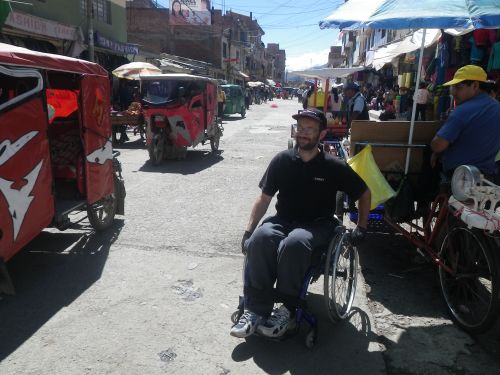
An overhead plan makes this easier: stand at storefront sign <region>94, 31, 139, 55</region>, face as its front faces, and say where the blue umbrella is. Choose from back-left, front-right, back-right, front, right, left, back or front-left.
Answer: front-right

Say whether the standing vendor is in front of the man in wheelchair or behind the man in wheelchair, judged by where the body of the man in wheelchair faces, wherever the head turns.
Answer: behind

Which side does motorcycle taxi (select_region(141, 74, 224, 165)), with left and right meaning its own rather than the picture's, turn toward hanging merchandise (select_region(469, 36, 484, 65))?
left

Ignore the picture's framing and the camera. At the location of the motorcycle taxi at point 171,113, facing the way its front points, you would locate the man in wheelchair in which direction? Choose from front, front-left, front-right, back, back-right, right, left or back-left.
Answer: front-left

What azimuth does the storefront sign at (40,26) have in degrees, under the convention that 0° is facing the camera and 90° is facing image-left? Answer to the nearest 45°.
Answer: approximately 315°

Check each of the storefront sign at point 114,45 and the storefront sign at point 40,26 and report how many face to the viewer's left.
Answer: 0

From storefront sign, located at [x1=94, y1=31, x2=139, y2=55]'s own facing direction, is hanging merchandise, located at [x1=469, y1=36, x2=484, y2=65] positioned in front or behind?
in front

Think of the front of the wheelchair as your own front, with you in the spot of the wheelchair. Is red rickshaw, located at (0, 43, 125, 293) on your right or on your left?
on your right

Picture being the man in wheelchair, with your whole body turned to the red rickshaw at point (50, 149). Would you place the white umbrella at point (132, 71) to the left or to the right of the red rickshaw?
right
